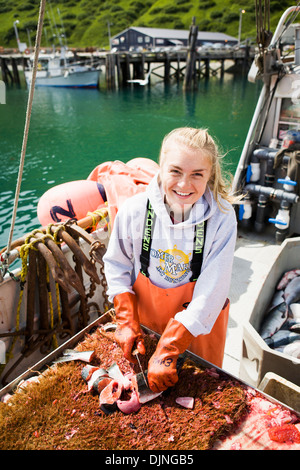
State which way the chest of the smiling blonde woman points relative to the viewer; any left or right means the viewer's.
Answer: facing the viewer

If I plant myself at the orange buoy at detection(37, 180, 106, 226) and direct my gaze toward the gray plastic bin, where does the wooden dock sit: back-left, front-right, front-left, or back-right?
back-left

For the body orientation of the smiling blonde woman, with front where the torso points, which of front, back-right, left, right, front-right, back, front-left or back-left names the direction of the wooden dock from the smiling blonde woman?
back

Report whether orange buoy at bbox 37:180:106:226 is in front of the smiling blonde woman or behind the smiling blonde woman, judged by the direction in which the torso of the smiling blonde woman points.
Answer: behind

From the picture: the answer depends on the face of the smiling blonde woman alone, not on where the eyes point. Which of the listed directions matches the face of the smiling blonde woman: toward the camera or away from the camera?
toward the camera
